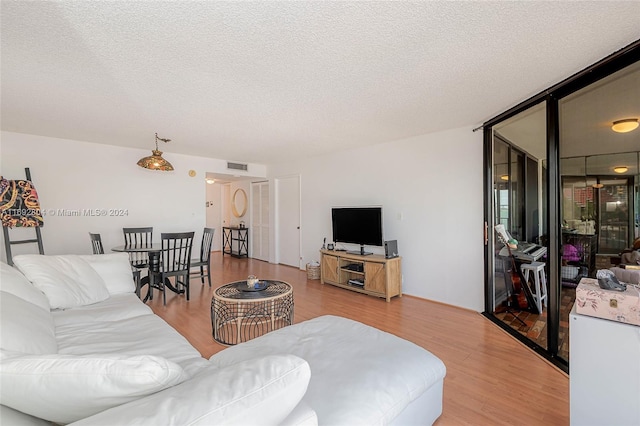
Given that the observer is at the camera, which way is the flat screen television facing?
facing the viewer and to the left of the viewer

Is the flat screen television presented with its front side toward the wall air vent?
no

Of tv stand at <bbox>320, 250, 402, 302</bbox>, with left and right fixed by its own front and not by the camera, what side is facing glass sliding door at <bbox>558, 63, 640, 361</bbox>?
left

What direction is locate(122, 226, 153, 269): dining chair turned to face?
toward the camera

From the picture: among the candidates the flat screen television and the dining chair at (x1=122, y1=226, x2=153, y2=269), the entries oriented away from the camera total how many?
0

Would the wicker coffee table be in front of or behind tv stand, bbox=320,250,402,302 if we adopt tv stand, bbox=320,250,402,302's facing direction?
in front

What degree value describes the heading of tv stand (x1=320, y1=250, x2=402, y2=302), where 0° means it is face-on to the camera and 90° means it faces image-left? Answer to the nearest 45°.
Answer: approximately 45°

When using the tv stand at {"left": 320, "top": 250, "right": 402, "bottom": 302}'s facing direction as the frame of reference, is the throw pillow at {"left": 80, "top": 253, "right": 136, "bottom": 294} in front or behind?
in front

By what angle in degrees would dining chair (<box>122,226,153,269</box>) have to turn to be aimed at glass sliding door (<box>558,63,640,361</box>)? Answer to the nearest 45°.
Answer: approximately 45° to its left

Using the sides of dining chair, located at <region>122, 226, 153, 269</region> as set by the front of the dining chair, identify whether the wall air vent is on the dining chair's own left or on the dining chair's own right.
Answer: on the dining chair's own left

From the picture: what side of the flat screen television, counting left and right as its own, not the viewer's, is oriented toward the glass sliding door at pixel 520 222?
left

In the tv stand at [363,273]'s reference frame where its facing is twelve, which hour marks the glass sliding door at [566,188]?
The glass sliding door is roughly at 9 o'clock from the tv stand.

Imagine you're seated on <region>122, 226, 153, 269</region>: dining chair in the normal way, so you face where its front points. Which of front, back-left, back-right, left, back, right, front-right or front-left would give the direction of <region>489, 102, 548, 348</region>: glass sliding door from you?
front-left

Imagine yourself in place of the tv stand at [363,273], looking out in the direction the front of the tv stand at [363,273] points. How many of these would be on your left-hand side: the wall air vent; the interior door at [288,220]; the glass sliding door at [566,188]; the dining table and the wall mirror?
1

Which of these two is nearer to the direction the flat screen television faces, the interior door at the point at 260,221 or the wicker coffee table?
the wicker coffee table

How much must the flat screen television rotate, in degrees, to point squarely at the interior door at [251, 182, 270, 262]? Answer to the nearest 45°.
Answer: approximately 90° to its right

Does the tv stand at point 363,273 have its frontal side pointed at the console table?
no

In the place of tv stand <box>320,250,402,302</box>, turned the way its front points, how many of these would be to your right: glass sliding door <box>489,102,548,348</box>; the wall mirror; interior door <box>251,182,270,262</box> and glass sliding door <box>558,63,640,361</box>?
2

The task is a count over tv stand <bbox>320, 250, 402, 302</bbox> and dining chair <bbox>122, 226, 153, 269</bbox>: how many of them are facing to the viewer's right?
0

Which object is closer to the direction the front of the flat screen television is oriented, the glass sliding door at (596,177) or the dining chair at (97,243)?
the dining chair

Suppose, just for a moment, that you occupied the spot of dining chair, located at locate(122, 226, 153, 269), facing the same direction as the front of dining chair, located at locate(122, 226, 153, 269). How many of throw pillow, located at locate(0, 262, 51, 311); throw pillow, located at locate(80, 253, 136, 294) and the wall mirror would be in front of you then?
2

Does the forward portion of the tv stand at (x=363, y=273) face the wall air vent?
no
